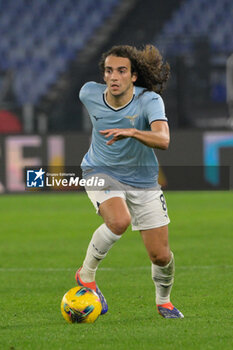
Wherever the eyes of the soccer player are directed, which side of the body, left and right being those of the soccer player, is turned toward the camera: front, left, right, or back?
front

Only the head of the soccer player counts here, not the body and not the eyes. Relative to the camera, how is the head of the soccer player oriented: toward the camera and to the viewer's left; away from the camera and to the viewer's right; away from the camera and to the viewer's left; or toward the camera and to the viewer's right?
toward the camera and to the viewer's left
